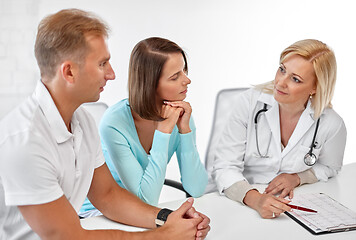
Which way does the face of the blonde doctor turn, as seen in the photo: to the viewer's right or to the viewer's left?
to the viewer's left

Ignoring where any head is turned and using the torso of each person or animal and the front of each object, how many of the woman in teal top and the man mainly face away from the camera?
0

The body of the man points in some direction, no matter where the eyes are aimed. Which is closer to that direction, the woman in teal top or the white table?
the white table

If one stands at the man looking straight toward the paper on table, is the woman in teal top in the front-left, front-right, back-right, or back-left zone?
front-left

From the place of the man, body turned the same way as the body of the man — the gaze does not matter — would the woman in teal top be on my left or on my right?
on my left

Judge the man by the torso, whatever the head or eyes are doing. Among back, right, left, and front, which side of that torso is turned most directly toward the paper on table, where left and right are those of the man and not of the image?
front

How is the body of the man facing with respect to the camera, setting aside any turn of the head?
to the viewer's right

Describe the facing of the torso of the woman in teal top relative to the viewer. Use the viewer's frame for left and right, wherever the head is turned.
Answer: facing the viewer and to the right of the viewer

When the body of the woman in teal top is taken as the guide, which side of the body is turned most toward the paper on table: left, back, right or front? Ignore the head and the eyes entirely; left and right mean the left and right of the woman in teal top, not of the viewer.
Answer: front

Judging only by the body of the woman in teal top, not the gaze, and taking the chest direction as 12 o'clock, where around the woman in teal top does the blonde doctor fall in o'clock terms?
The blonde doctor is roughly at 10 o'clock from the woman in teal top.

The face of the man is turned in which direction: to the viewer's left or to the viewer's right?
to the viewer's right

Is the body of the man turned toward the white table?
yes
